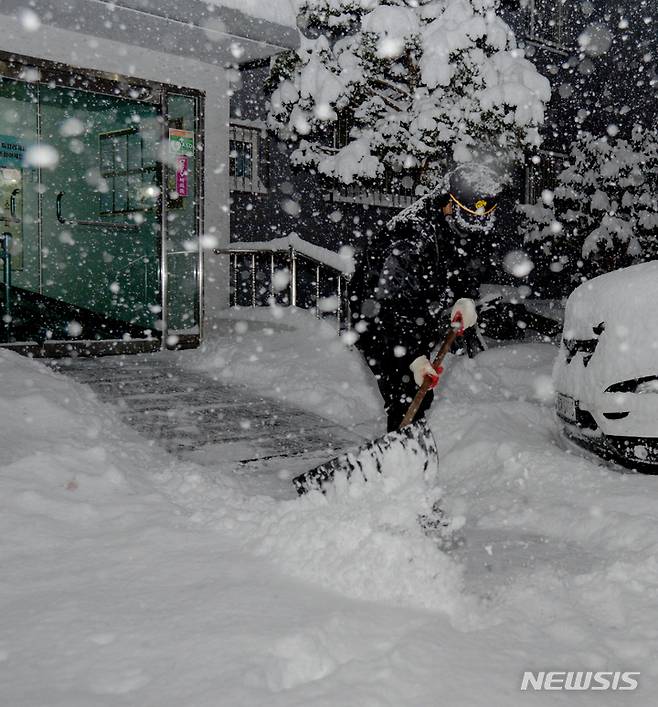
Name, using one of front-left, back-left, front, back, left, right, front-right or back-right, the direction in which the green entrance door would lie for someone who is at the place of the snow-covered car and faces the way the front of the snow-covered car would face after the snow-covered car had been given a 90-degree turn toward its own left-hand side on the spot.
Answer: back

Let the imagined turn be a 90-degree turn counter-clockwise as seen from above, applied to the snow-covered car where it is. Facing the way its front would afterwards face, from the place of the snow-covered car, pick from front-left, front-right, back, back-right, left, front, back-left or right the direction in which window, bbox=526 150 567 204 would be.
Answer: back-left

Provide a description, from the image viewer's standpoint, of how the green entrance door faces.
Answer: facing the viewer and to the right of the viewer

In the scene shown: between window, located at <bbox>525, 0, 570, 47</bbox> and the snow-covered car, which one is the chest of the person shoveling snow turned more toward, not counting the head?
the snow-covered car

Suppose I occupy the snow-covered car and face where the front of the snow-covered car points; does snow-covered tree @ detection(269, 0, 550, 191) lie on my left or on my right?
on my right

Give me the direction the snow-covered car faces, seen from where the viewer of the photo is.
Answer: facing the viewer and to the left of the viewer

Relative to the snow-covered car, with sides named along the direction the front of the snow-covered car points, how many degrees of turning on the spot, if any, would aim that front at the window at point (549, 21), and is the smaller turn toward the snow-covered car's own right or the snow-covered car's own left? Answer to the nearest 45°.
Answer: approximately 135° to the snow-covered car's own right
